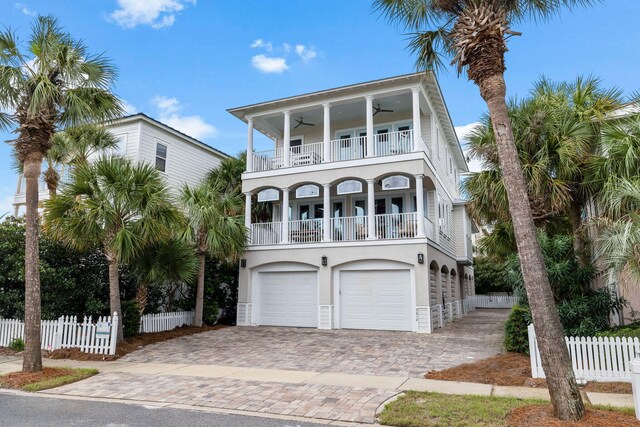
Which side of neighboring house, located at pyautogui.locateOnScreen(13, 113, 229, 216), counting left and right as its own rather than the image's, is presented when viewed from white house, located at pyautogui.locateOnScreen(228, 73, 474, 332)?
left

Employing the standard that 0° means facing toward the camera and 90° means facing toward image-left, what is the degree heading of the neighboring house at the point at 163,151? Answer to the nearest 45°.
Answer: approximately 45°

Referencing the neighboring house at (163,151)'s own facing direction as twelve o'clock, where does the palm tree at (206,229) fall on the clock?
The palm tree is roughly at 10 o'clock from the neighboring house.

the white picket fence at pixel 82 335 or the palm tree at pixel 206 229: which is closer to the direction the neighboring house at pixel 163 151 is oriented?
the white picket fence

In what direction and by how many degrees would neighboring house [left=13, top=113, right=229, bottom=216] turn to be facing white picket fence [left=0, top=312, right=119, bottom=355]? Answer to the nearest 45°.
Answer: approximately 45° to its left

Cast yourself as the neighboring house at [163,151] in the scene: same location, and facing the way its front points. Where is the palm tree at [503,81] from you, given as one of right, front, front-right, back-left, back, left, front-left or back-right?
front-left

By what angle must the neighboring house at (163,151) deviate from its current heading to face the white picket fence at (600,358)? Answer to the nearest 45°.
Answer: approximately 45° to its left

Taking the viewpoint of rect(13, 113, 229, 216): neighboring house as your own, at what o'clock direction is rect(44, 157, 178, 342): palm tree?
The palm tree is roughly at 11 o'clock from the neighboring house.
